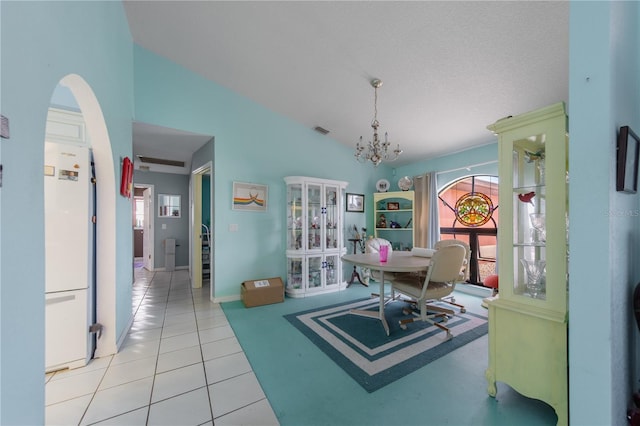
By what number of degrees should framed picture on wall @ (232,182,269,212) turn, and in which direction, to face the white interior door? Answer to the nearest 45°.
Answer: approximately 135° to its right

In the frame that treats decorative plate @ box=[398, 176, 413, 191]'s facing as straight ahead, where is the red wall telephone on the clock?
The red wall telephone is roughly at 1 o'clock from the decorative plate.

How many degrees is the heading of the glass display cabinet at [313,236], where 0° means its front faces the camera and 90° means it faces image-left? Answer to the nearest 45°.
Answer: approximately 315°

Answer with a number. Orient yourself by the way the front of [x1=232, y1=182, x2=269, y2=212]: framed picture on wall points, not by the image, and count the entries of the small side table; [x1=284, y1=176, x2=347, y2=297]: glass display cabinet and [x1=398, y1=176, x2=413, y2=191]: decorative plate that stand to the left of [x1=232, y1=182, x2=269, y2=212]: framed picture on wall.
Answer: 3

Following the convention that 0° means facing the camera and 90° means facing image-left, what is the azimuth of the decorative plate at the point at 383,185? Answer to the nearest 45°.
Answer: approximately 0°

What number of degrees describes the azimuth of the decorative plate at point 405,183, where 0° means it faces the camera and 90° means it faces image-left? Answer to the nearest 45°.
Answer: approximately 0°
